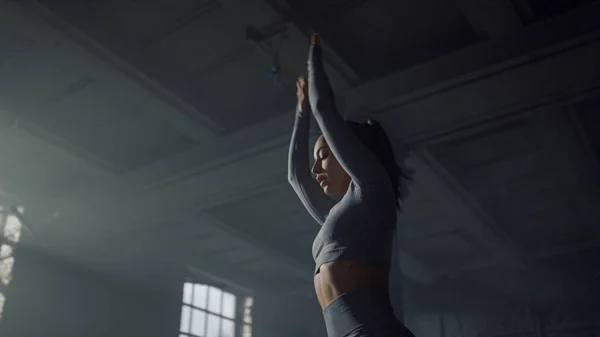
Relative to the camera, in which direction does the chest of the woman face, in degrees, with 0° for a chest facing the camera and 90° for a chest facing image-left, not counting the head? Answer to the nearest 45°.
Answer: approximately 90°

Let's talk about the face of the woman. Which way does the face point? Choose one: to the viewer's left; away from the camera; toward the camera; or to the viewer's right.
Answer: to the viewer's left
